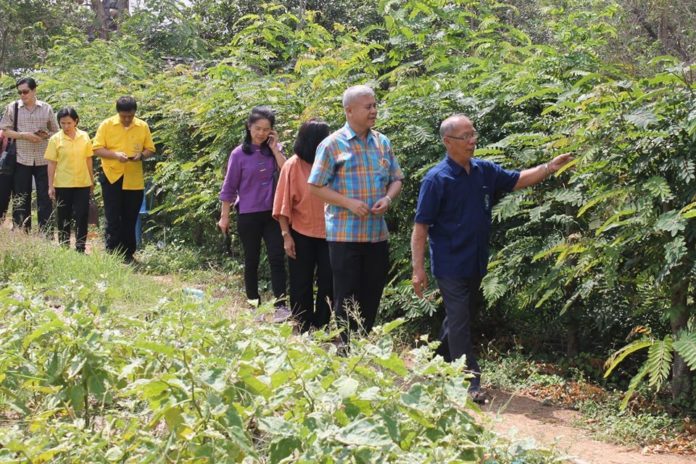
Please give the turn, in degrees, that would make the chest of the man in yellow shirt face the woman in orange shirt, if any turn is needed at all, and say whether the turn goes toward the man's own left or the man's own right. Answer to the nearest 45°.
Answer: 0° — they already face them

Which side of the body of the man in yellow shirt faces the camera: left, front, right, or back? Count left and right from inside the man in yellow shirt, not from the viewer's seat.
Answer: front

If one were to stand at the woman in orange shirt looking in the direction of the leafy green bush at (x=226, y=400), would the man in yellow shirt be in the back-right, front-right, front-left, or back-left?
back-right

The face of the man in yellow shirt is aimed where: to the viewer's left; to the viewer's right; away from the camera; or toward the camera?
toward the camera

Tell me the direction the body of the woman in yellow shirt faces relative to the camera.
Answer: toward the camera

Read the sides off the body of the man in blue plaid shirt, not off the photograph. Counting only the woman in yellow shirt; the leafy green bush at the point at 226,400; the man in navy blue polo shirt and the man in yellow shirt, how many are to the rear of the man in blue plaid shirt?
2

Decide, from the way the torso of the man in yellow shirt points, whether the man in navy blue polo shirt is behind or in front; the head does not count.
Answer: in front

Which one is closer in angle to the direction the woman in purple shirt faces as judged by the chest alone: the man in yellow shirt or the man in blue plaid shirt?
the man in blue plaid shirt

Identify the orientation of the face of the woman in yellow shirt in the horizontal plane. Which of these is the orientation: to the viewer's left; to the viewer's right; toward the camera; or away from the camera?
toward the camera

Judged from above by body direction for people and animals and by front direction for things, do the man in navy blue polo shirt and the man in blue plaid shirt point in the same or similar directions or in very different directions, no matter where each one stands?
same or similar directions

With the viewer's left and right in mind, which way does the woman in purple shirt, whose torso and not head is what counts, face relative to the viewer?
facing the viewer and to the right of the viewer
